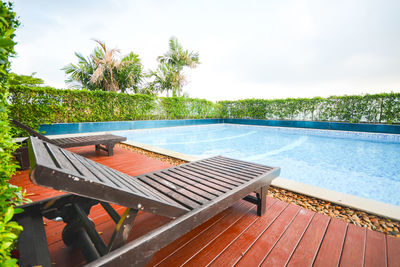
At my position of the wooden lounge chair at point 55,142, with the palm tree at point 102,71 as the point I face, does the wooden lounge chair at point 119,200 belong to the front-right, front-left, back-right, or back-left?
back-right

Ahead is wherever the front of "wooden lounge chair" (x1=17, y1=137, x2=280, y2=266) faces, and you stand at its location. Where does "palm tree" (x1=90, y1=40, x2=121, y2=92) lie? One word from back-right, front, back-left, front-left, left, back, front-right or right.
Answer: front-left

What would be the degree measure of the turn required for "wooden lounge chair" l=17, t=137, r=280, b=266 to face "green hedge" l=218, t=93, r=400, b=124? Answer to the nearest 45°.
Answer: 0° — it already faces it

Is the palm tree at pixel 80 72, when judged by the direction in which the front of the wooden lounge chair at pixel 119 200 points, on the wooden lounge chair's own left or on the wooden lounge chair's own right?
on the wooden lounge chair's own left

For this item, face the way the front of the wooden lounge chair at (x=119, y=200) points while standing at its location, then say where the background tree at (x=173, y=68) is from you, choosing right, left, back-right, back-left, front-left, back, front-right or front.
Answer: front-left

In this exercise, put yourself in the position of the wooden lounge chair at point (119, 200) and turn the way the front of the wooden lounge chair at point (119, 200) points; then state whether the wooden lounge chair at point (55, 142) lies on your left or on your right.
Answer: on your left

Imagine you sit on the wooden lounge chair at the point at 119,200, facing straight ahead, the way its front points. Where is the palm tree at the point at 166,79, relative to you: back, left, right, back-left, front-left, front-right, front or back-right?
front-left

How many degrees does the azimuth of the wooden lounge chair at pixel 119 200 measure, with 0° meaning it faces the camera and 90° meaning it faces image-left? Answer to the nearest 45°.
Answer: approximately 225°

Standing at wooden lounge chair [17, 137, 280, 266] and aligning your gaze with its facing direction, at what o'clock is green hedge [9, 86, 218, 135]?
The green hedge is roughly at 10 o'clock from the wooden lounge chair.
